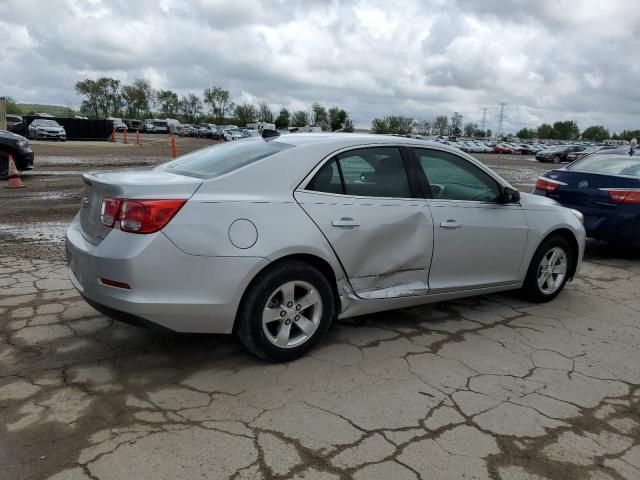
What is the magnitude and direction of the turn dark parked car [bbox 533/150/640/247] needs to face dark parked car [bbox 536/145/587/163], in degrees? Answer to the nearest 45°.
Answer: approximately 45° to its left

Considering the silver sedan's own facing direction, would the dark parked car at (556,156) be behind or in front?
in front

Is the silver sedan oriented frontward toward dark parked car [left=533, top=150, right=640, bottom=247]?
yes

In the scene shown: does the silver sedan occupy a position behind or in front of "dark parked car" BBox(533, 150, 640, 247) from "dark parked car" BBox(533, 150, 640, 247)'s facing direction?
behind

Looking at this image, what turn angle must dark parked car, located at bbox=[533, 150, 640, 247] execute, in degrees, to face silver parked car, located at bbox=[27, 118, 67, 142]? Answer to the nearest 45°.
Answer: approximately 90° to its left

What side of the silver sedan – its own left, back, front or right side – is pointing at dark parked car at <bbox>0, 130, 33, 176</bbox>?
left

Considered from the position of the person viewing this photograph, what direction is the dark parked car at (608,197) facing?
facing away from the viewer and to the right of the viewer

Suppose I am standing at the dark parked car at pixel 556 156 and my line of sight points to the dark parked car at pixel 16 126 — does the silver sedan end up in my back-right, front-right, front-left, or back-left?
front-left

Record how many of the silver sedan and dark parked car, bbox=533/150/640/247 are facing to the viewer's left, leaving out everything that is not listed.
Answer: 0

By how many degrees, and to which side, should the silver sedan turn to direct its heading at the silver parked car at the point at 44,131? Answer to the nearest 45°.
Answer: approximately 90° to its left

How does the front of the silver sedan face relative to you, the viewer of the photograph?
facing away from the viewer and to the right of the viewer

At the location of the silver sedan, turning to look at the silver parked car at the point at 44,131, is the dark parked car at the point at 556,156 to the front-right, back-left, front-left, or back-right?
front-right
